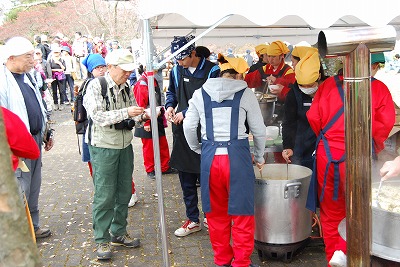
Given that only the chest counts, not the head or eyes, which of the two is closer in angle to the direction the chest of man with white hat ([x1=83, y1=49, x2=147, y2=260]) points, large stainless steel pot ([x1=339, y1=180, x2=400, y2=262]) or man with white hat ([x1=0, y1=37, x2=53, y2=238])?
the large stainless steel pot

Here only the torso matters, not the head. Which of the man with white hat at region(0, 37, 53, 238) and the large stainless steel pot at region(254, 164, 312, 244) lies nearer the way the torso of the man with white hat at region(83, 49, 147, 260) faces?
the large stainless steel pot

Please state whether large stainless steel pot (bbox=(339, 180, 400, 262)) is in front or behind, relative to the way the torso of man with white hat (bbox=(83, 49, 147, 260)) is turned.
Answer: in front

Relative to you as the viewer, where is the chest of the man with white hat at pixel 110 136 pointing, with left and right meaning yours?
facing the viewer and to the right of the viewer

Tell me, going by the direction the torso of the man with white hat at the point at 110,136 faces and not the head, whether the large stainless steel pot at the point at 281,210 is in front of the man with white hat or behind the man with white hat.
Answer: in front

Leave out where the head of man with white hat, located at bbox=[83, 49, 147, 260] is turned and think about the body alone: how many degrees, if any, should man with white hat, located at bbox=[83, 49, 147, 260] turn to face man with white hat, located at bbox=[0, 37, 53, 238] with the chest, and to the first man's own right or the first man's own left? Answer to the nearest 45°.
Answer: approximately 180°

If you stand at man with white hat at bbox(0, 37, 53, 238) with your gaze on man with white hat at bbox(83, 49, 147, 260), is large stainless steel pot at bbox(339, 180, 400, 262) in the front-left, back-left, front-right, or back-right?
front-right
